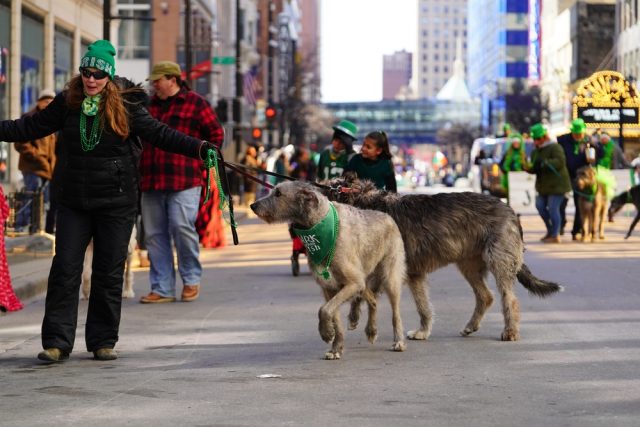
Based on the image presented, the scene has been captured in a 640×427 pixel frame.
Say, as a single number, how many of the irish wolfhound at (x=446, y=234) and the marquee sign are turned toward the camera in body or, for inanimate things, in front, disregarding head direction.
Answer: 1

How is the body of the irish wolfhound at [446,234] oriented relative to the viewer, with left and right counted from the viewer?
facing to the left of the viewer

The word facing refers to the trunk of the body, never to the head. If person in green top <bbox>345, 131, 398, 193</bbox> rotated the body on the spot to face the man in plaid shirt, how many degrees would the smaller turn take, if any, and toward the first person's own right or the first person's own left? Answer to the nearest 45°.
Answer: approximately 45° to the first person's own right

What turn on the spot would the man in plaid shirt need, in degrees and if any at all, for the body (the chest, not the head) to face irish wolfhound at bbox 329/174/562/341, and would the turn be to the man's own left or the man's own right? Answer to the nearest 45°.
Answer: approximately 90° to the man's own left

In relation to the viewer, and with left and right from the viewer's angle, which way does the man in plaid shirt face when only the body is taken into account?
facing the viewer and to the left of the viewer

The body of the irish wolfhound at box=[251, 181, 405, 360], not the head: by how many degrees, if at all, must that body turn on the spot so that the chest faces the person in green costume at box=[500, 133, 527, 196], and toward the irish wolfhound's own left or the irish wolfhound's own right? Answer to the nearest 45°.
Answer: approximately 135° to the irish wolfhound's own right

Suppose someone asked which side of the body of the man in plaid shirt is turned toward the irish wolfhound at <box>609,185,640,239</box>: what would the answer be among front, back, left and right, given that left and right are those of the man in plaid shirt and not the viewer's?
back

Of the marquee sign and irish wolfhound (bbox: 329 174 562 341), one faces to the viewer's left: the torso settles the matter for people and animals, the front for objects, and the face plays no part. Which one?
the irish wolfhound

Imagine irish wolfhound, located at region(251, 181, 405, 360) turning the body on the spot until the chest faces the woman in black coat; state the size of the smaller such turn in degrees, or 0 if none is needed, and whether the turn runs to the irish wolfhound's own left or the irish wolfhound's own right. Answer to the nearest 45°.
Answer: approximately 45° to the irish wolfhound's own right

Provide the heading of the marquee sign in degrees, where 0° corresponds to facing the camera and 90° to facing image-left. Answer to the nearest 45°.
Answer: approximately 0°
